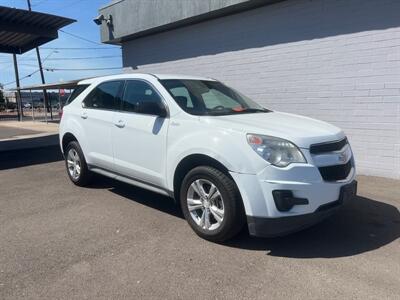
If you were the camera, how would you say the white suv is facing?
facing the viewer and to the right of the viewer

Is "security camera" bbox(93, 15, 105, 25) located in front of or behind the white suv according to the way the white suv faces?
behind

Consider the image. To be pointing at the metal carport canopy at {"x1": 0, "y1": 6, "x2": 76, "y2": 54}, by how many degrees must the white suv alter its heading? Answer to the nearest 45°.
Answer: approximately 180°
